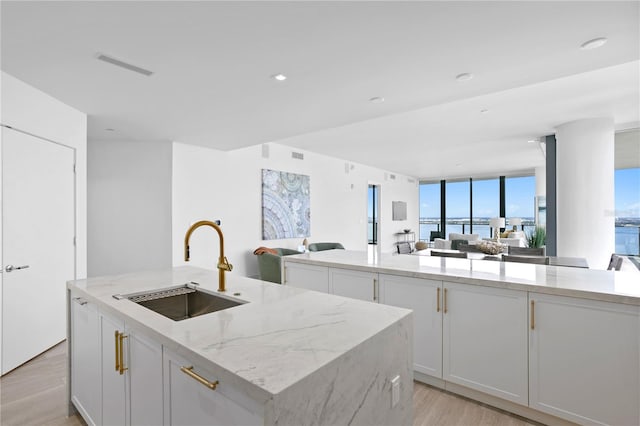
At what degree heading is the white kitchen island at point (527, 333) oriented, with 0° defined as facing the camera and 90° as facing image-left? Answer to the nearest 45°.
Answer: approximately 45°

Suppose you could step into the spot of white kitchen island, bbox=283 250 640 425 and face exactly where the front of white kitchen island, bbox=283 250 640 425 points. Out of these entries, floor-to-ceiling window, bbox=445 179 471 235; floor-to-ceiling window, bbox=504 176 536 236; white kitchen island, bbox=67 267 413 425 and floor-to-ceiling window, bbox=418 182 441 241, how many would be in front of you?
1

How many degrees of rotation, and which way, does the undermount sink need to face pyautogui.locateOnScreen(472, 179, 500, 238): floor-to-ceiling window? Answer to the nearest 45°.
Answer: approximately 180°

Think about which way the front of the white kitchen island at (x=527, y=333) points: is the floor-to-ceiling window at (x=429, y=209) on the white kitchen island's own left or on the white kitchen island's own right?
on the white kitchen island's own right

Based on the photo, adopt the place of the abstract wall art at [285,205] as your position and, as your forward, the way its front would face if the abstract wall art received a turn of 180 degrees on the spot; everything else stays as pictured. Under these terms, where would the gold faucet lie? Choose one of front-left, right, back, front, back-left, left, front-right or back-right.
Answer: back-left

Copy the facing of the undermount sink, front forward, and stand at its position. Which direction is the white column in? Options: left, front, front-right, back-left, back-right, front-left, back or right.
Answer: back-left

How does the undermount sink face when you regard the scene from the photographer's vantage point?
facing the viewer and to the left of the viewer

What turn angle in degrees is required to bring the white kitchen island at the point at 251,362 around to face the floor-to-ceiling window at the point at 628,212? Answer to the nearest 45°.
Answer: approximately 135° to its left

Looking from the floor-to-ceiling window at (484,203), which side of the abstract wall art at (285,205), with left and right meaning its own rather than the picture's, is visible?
left

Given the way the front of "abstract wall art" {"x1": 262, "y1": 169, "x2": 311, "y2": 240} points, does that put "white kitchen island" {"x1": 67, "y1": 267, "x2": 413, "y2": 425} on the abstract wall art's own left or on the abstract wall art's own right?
on the abstract wall art's own right

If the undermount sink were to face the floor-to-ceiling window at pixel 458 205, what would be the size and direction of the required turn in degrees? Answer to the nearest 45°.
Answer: approximately 180°

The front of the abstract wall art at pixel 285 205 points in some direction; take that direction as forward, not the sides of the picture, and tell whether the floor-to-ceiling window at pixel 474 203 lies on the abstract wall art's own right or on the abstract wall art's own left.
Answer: on the abstract wall art's own left

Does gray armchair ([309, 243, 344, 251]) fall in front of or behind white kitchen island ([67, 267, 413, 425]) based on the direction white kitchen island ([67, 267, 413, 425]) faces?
behind

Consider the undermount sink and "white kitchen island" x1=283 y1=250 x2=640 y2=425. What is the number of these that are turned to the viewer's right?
0

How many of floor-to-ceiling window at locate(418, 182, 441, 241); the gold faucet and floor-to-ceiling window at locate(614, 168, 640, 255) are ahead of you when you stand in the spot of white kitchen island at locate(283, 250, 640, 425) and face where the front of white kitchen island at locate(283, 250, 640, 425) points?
1

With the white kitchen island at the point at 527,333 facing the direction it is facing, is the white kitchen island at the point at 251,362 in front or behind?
in front
